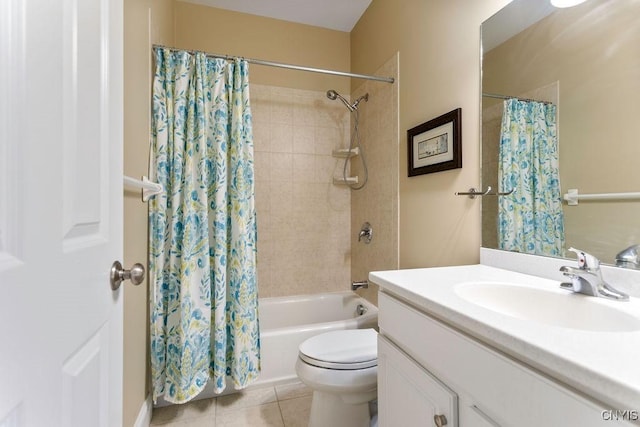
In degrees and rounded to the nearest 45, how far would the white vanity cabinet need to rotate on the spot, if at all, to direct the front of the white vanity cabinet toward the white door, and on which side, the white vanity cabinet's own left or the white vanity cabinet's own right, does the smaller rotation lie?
0° — it already faces it

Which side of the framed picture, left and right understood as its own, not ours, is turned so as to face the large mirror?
left

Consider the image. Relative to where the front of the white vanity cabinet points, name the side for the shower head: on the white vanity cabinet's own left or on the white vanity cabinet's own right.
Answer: on the white vanity cabinet's own right

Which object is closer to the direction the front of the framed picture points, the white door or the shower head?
the white door

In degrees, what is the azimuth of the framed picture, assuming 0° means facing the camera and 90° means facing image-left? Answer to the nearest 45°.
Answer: approximately 45°

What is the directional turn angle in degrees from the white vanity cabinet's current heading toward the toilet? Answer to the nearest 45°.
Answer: approximately 90° to its right

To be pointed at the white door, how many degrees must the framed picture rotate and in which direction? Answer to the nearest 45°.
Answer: approximately 45° to its left
